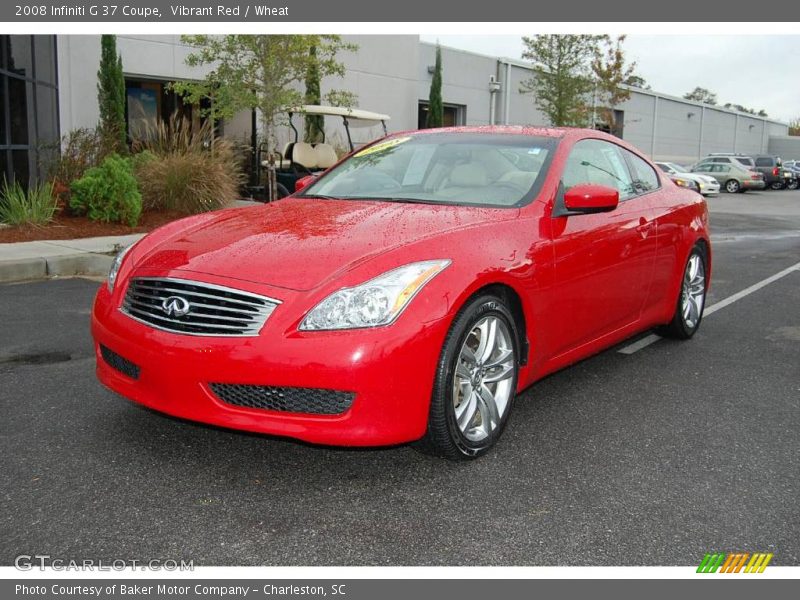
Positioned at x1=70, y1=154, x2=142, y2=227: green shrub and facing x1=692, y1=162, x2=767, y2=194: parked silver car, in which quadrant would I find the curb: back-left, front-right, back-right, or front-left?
back-right

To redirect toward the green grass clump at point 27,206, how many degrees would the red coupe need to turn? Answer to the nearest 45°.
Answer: approximately 90° to its right

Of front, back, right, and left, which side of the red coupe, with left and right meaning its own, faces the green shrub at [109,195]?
right

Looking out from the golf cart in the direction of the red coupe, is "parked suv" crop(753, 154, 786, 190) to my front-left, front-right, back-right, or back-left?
back-left

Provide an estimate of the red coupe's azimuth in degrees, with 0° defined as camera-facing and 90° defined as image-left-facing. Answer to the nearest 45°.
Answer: approximately 45°

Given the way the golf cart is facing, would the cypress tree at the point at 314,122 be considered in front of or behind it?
behind
